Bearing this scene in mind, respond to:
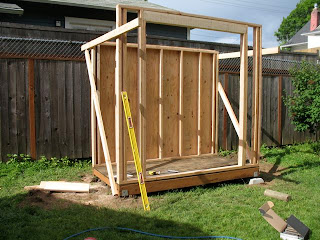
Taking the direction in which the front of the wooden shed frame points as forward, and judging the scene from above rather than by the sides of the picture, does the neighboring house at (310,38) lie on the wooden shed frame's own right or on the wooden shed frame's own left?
on the wooden shed frame's own left

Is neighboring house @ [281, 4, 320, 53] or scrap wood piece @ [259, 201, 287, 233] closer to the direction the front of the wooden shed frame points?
the scrap wood piece

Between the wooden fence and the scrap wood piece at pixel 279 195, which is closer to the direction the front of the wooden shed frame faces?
the scrap wood piece

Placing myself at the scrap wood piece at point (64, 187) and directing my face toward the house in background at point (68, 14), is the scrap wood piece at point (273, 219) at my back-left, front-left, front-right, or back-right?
back-right

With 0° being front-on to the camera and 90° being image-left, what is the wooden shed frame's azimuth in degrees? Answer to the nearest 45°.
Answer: approximately 315°

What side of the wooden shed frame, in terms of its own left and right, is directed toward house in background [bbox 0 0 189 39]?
back

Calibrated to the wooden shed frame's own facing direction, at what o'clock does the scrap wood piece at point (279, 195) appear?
The scrap wood piece is roughly at 11 o'clock from the wooden shed frame.

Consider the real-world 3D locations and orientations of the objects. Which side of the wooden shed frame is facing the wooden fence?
back

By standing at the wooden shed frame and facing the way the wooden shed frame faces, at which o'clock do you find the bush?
The bush is roughly at 9 o'clock from the wooden shed frame.

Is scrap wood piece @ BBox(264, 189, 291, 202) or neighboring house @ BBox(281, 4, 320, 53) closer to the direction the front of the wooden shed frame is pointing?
the scrap wood piece
